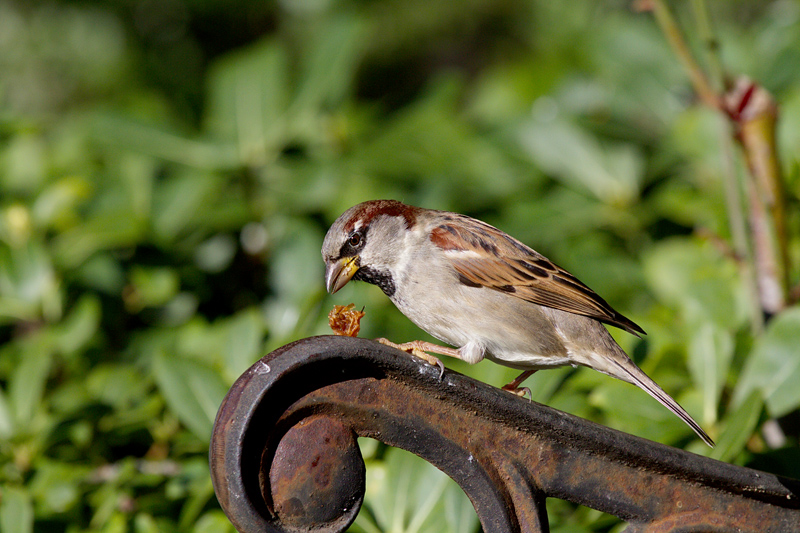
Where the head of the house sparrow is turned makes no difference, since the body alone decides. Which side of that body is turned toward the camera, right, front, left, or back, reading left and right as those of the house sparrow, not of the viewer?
left

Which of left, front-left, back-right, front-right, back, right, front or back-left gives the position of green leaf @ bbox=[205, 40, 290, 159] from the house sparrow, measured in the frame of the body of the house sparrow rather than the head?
front-right

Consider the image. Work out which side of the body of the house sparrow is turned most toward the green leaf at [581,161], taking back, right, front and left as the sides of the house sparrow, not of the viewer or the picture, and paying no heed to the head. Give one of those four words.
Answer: right

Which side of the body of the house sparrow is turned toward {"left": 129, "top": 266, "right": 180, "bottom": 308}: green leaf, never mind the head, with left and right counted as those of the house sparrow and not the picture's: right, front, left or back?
right

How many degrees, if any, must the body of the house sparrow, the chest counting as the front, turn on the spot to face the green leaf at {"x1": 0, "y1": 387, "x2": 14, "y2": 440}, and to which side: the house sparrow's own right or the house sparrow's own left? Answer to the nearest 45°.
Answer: approximately 45° to the house sparrow's own right

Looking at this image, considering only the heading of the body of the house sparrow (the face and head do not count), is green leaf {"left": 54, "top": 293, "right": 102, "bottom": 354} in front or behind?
in front
